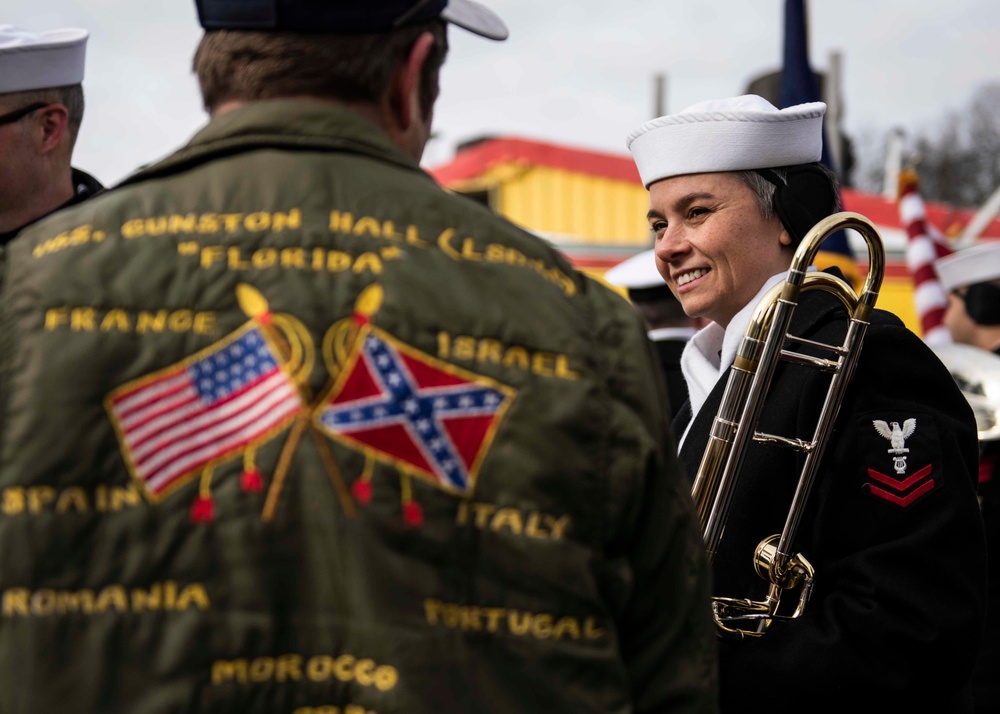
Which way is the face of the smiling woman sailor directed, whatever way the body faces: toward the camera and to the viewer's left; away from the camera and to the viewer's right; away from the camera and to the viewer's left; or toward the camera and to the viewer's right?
toward the camera and to the viewer's left

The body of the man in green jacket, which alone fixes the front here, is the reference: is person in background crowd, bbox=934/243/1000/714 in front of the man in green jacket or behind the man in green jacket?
in front

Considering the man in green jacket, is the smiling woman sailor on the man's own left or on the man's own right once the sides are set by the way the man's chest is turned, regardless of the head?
on the man's own right

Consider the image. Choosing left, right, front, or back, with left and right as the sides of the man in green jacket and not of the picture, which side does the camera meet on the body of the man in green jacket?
back

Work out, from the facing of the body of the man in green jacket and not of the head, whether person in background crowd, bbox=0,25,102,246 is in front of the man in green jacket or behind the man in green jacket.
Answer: in front
